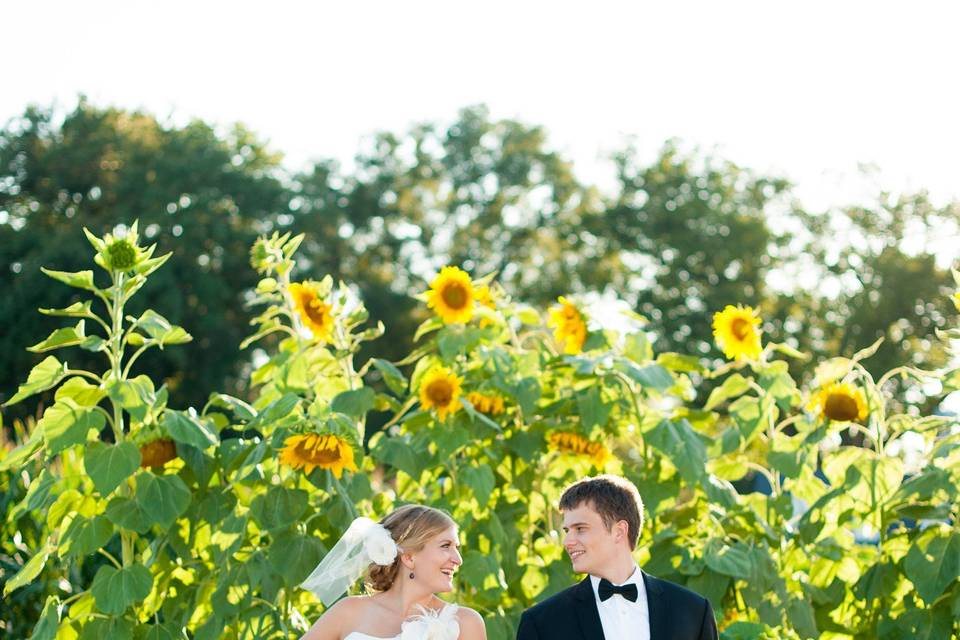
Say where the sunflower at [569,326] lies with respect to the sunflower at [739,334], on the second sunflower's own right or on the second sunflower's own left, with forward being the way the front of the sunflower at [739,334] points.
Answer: on the second sunflower's own right

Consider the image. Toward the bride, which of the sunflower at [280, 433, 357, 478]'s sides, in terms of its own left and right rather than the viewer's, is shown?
front

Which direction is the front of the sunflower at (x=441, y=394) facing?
toward the camera

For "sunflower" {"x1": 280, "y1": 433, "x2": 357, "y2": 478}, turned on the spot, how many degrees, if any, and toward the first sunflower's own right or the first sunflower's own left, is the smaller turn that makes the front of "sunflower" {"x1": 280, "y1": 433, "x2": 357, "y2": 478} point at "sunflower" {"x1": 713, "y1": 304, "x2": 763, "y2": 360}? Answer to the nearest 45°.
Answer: approximately 90° to the first sunflower's own left

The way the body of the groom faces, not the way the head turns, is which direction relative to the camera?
toward the camera

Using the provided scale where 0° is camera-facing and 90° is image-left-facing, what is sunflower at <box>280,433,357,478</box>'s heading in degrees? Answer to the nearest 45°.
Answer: approximately 0°

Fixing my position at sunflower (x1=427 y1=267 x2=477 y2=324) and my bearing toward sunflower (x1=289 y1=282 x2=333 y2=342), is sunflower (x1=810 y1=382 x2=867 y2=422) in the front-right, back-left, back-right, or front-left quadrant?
back-left

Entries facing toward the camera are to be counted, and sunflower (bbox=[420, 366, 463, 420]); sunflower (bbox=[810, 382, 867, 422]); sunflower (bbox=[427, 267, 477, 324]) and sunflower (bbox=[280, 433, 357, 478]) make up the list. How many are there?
4

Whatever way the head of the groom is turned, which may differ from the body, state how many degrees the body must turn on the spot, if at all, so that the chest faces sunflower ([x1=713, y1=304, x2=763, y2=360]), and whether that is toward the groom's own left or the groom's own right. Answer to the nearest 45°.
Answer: approximately 135° to the groom's own left

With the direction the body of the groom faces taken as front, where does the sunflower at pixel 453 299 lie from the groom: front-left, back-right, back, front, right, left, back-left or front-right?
back
